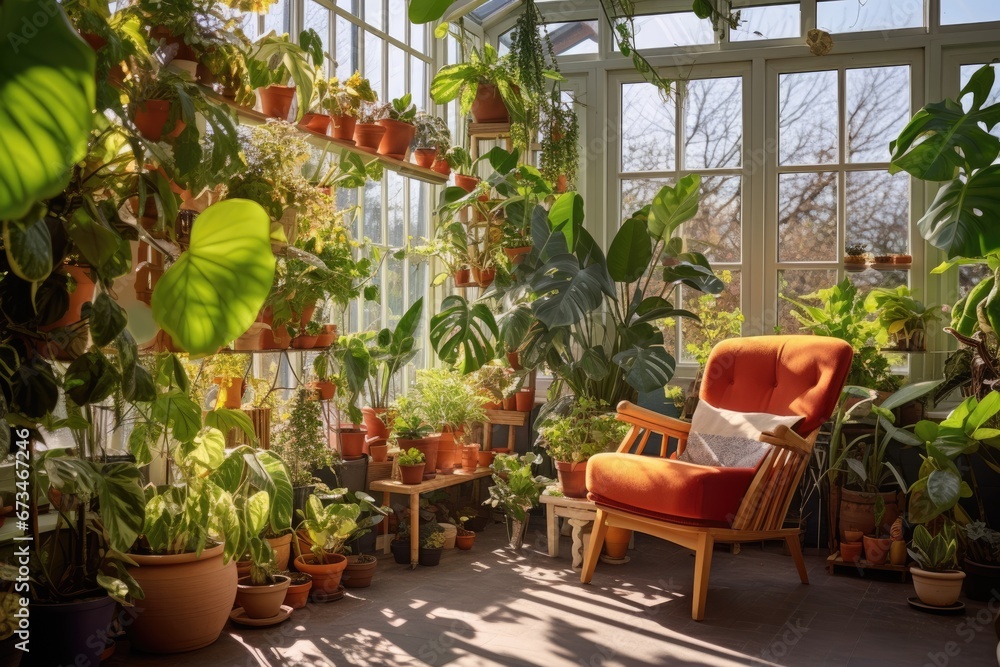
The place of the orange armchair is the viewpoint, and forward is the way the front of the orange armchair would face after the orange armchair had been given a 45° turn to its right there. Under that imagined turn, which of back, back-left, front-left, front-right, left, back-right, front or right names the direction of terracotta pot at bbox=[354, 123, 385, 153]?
front

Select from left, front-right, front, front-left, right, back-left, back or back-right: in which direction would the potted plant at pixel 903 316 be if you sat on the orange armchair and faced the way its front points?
back

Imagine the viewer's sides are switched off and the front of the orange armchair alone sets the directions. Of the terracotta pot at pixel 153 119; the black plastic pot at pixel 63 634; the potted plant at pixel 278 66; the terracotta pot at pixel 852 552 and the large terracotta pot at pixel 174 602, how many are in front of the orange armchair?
4

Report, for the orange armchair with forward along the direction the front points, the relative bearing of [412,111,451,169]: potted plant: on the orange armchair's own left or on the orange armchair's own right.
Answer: on the orange armchair's own right

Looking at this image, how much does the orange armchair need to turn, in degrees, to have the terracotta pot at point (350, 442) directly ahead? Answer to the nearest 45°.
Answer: approximately 45° to its right

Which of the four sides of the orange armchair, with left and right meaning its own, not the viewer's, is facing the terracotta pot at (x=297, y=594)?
front

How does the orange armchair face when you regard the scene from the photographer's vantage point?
facing the viewer and to the left of the viewer

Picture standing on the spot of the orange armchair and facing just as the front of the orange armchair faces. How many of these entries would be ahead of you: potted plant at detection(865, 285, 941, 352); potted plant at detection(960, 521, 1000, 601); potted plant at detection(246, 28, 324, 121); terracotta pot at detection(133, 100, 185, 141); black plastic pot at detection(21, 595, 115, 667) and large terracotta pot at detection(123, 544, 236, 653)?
4

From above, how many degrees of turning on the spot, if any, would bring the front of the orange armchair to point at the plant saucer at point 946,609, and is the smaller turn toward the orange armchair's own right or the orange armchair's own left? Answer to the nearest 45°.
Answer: approximately 135° to the orange armchair's own left

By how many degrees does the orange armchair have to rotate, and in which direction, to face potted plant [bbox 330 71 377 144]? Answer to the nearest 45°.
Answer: approximately 45° to its right

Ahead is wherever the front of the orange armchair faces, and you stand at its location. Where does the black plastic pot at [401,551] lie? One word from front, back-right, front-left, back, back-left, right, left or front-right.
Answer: front-right

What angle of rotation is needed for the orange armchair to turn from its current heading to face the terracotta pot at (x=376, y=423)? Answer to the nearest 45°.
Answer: approximately 45° to its right

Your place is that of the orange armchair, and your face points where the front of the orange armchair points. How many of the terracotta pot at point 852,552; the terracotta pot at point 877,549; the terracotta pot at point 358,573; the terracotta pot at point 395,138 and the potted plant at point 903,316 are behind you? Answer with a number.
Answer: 3

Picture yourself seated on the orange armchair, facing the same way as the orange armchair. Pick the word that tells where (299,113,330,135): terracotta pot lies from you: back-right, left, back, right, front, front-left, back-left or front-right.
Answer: front-right

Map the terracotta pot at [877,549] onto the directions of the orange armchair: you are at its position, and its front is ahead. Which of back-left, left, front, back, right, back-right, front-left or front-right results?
back

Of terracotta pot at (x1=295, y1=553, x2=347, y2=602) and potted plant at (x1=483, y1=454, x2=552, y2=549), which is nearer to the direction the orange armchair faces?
the terracotta pot

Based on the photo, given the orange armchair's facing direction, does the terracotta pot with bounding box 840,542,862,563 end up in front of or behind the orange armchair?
behind

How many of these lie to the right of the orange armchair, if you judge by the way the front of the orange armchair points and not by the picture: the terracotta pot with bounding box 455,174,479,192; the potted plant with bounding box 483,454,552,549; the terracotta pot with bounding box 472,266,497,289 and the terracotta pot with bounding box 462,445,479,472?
4

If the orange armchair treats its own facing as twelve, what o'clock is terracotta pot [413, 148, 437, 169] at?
The terracotta pot is roughly at 2 o'clock from the orange armchair.
